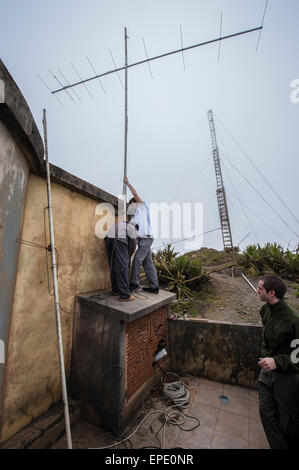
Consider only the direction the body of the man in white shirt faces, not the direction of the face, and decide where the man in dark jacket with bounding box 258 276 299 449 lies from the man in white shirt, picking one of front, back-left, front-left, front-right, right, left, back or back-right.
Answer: back-left

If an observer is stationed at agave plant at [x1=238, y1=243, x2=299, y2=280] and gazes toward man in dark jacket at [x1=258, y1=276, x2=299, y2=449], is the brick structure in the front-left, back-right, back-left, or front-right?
front-right

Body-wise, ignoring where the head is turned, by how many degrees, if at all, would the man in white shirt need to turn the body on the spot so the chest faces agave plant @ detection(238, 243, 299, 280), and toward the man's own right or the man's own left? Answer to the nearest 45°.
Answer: approximately 135° to the man's own right

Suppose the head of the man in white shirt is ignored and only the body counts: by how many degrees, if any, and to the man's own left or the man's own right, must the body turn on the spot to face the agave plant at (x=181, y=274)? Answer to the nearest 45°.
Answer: approximately 135° to the man's own right

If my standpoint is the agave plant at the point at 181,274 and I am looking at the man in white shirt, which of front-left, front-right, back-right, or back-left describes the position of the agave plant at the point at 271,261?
back-left

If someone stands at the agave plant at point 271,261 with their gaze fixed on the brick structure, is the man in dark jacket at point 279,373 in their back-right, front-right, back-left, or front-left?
front-left

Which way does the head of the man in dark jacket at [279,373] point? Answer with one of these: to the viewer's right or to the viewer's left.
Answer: to the viewer's left

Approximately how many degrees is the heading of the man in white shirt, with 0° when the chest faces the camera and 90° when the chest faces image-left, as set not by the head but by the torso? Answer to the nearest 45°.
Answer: approximately 90°
